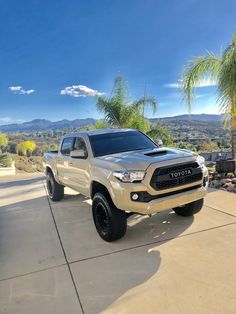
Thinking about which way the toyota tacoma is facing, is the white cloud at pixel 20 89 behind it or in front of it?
behind

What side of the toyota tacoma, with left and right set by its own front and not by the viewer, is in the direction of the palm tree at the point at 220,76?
left

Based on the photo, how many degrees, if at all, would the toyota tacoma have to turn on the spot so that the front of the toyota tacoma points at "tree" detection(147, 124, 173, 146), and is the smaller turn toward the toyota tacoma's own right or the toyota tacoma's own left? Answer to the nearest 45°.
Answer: approximately 135° to the toyota tacoma's own left

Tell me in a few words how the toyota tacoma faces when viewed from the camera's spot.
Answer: facing the viewer and to the right of the viewer

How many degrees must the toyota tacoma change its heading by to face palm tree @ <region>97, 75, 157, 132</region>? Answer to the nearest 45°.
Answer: approximately 135° to its left

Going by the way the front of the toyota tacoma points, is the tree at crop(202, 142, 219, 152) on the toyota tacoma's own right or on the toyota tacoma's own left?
on the toyota tacoma's own left

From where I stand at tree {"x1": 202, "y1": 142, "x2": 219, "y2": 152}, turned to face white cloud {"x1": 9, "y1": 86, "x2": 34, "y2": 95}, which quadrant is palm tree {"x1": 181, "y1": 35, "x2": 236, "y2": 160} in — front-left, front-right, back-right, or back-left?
back-left
